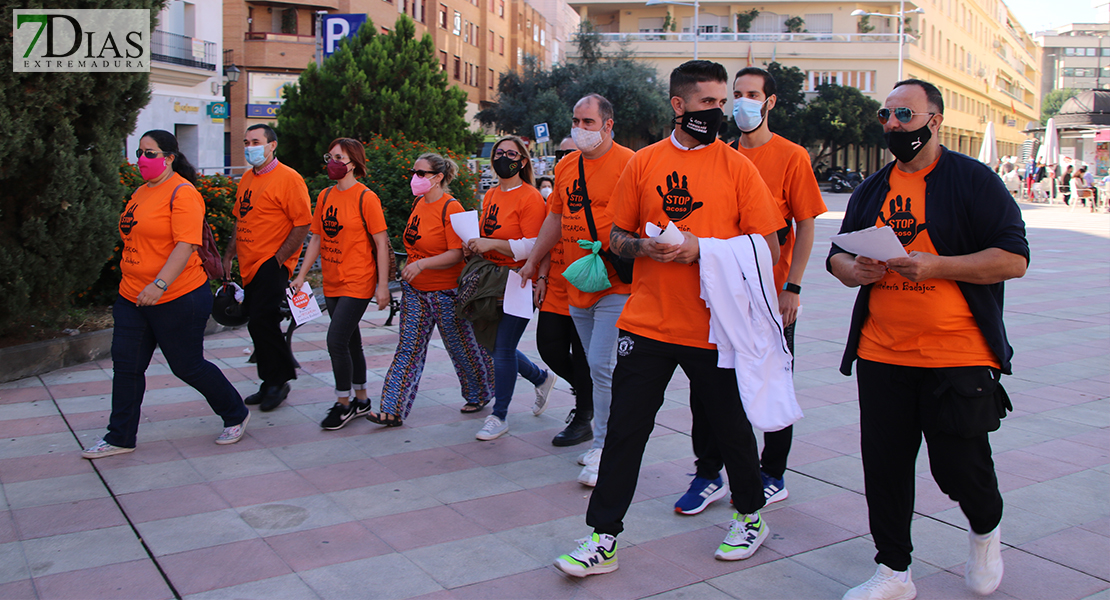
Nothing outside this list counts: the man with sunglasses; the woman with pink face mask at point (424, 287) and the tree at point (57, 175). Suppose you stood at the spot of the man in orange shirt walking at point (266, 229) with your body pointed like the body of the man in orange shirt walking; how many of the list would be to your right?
1

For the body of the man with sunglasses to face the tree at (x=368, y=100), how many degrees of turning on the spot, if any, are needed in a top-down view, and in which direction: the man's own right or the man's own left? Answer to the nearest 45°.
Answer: approximately 90° to the man's own right

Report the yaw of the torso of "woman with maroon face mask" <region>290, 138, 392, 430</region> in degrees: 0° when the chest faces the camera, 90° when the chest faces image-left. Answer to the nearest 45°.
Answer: approximately 45°

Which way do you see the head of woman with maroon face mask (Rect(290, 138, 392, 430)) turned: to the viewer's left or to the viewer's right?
to the viewer's left

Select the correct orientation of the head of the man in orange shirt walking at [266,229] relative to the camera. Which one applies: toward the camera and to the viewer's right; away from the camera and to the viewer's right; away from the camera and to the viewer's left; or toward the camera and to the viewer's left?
toward the camera and to the viewer's left
